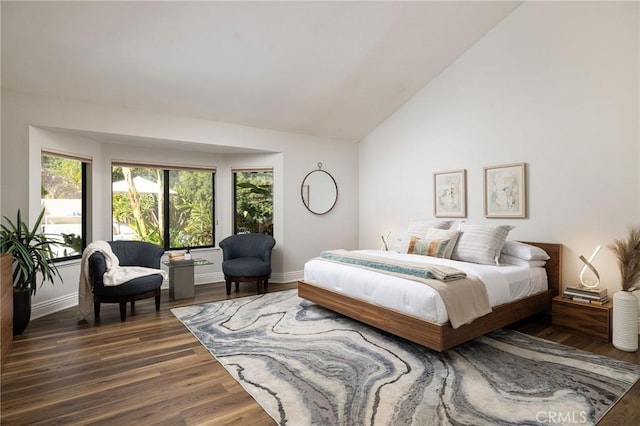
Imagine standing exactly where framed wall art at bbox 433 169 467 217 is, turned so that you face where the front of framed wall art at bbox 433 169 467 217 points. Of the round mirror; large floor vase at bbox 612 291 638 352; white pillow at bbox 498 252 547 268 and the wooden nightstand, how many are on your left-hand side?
3

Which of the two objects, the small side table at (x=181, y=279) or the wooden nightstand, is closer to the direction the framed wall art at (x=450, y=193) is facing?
the small side table

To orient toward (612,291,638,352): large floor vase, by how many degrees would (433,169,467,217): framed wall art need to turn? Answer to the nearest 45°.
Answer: approximately 90° to its left

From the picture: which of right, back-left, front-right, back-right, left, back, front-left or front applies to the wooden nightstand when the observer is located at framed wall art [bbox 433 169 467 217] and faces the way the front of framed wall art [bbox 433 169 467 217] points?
left

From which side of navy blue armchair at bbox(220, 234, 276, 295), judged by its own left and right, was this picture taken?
front

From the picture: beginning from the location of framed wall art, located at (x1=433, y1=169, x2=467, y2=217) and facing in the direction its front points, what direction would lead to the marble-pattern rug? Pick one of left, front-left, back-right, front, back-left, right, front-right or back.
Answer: front-left

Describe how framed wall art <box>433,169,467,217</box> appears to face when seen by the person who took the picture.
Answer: facing the viewer and to the left of the viewer

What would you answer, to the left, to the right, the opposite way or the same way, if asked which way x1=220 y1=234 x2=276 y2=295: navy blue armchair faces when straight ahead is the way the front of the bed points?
to the left

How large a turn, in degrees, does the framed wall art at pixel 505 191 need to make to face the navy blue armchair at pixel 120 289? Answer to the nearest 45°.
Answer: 0° — it already faces it

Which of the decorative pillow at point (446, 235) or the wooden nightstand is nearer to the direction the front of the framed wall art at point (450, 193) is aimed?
the decorative pillow
